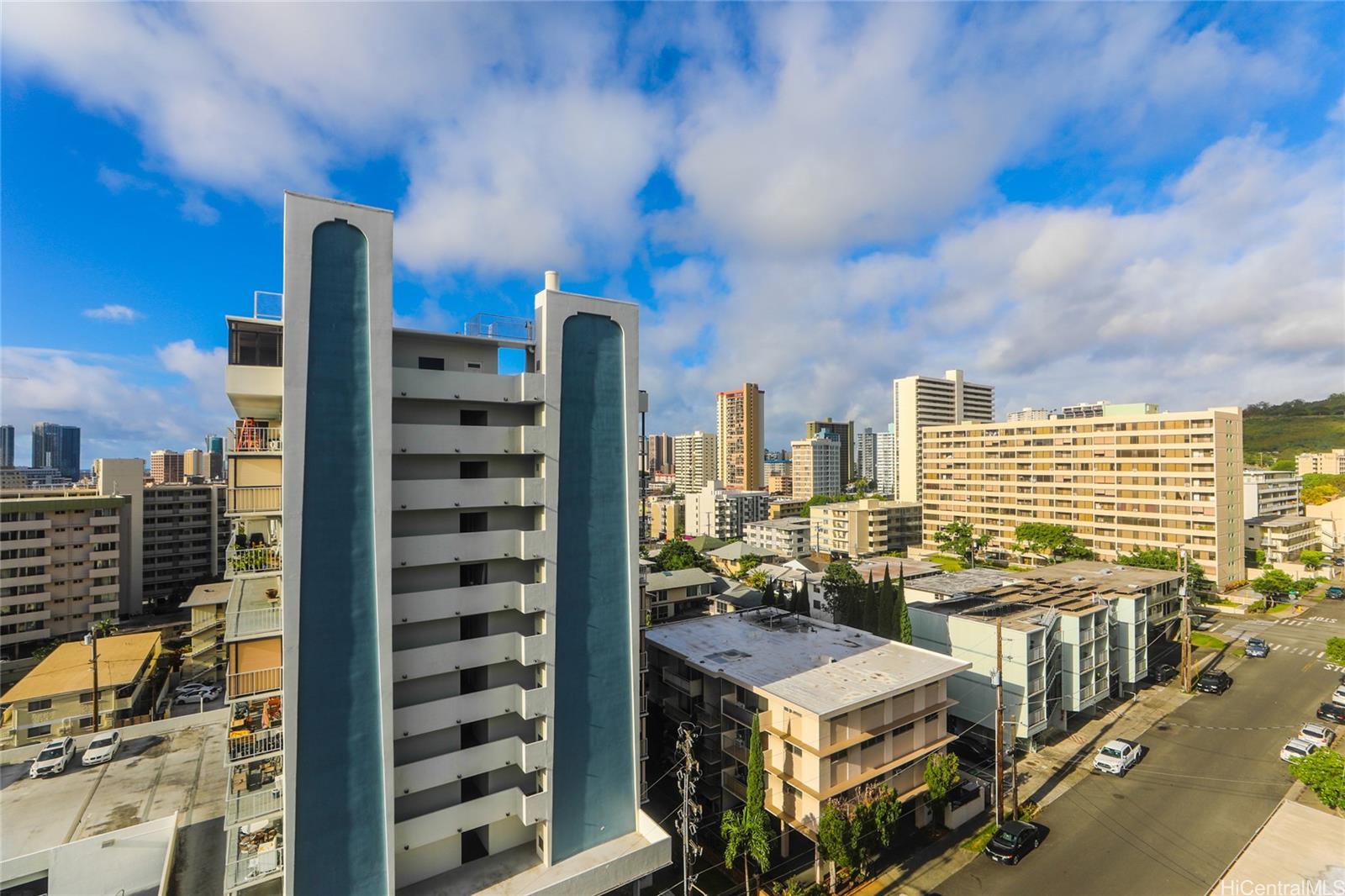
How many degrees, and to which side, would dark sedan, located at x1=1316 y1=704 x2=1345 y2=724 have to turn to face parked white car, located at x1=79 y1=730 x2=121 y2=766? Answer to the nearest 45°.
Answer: approximately 180°

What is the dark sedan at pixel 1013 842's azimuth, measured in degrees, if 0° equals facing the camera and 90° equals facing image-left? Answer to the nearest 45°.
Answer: approximately 45°

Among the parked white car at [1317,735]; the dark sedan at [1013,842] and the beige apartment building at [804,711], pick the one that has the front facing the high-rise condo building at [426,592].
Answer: the dark sedan

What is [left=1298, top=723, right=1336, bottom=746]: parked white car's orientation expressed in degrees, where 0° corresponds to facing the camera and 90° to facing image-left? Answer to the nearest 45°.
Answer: approximately 225°

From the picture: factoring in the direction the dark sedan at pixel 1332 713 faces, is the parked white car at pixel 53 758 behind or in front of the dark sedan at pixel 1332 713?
behind

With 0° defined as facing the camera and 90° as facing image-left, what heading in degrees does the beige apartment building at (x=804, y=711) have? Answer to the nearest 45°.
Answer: approximately 315°

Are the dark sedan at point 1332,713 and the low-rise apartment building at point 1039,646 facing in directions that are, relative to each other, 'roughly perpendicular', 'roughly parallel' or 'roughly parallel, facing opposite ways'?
roughly perpendicular
